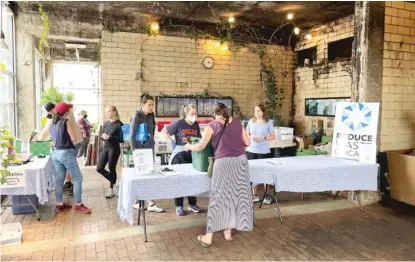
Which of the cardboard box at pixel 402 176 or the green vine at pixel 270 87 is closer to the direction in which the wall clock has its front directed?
the cardboard box

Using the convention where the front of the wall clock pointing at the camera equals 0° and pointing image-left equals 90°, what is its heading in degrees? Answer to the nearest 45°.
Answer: approximately 0°

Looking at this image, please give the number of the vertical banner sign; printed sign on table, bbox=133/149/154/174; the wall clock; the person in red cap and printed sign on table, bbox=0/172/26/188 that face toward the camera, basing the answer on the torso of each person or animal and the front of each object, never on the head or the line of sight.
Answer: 4

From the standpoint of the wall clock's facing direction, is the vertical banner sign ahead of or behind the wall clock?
ahead

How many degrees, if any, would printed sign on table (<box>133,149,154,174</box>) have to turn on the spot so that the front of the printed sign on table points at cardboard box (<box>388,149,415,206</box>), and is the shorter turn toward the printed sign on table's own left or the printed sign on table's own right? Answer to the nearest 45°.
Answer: approximately 90° to the printed sign on table's own left

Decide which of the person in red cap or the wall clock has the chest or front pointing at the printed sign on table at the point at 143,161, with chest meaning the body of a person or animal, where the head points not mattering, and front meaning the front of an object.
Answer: the wall clock

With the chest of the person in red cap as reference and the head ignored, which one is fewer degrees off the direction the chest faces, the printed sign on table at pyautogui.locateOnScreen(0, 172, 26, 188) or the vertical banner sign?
the vertical banner sign

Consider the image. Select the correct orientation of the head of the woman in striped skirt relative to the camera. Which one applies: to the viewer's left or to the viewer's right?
to the viewer's left

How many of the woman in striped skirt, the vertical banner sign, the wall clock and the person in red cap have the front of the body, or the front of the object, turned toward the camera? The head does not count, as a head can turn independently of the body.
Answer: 2

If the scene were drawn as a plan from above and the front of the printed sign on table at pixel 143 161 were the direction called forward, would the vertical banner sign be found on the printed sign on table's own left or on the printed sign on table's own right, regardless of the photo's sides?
on the printed sign on table's own left

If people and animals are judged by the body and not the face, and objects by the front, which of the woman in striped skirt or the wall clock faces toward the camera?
the wall clock

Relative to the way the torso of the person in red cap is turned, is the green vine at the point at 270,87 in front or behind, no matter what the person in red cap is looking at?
in front

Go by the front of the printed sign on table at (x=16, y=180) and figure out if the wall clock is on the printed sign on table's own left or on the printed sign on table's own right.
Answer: on the printed sign on table's own left

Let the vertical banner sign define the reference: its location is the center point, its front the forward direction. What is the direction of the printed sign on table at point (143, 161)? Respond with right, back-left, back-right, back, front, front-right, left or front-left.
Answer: front-right

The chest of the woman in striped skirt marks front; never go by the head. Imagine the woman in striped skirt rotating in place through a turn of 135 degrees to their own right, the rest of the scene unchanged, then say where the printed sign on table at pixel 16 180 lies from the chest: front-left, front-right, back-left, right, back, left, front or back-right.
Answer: back

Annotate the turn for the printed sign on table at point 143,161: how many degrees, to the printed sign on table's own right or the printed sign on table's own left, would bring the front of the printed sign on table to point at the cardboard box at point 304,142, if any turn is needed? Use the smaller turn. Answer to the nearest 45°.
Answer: approximately 135° to the printed sign on table's own left

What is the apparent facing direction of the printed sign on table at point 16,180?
toward the camera
